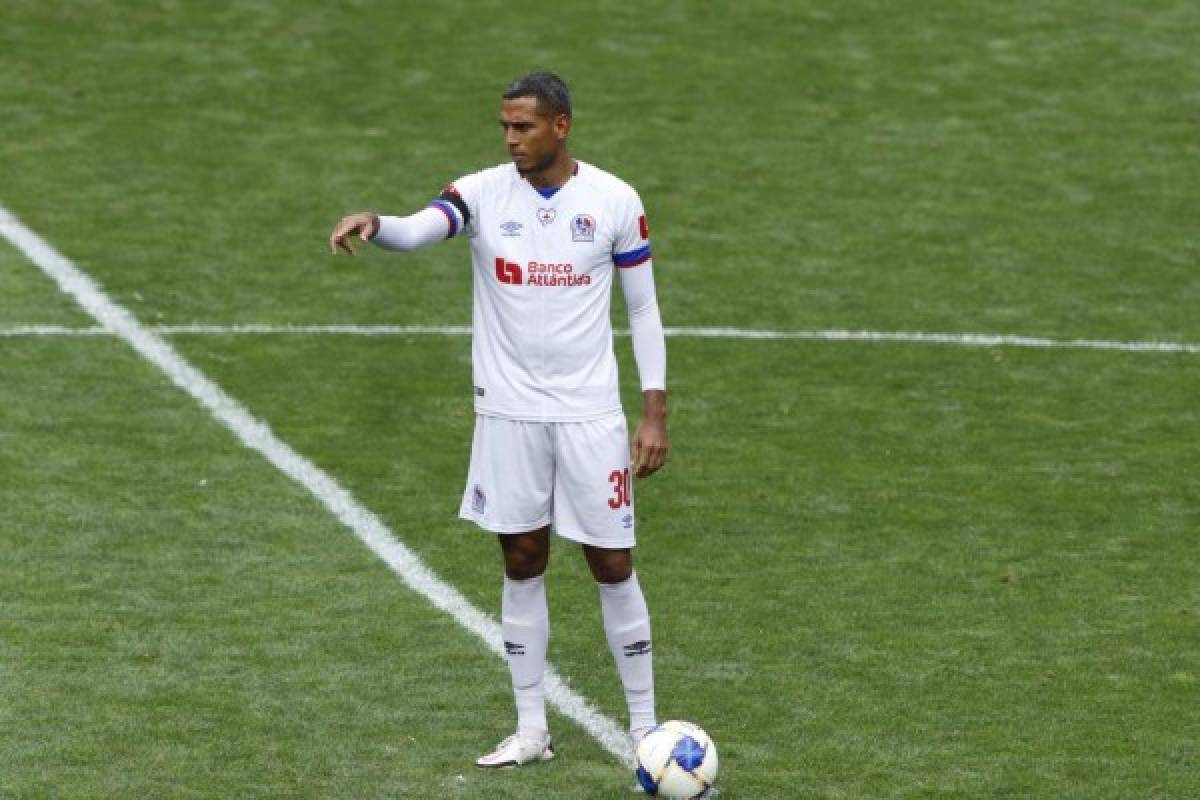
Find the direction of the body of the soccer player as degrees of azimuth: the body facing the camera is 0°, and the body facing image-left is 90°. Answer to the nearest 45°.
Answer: approximately 0°

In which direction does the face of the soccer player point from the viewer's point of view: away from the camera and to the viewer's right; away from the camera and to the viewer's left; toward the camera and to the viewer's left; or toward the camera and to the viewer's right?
toward the camera and to the viewer's left
